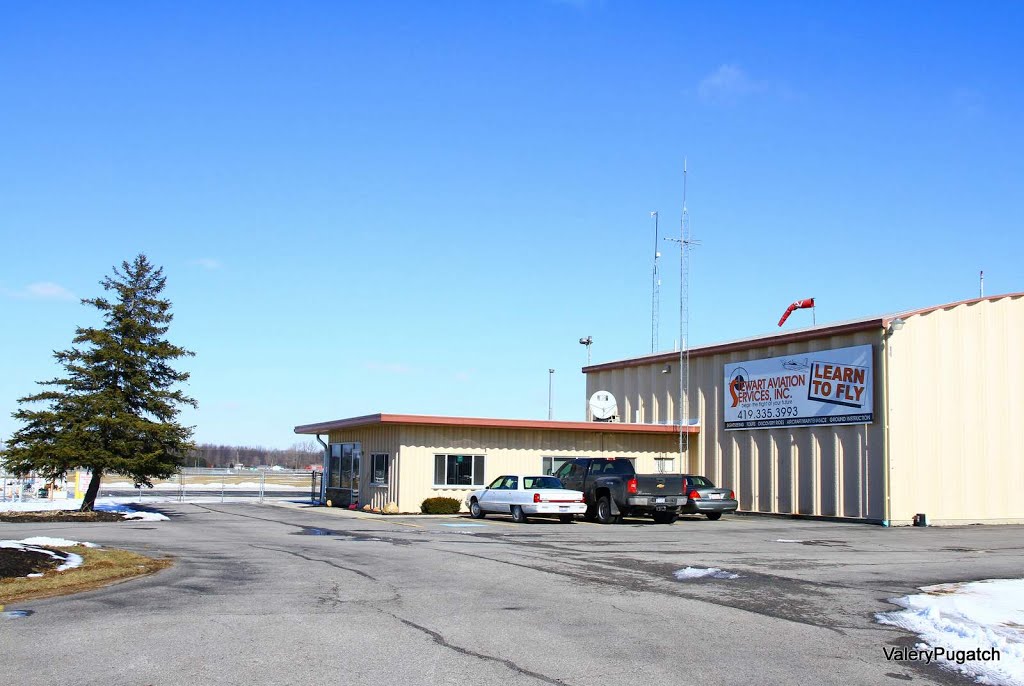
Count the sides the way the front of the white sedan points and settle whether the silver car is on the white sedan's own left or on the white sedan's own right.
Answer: on the white sedan's own right

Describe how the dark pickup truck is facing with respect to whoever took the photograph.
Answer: facing away from the viewer and to the left of the viewer

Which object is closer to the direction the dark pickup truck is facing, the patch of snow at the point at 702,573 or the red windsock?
the red windsock

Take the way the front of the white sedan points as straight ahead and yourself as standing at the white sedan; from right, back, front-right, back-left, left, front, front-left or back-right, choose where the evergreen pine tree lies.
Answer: front-left

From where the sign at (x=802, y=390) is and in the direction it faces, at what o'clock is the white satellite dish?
The white satellite dish is roughly at 3 o'clock from the sign.

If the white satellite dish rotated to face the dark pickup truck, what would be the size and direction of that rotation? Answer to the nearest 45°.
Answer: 0° — it already faces it

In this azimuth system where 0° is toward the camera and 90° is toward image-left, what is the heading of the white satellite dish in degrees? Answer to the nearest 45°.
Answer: approximately 0°

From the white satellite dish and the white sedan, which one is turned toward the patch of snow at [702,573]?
the white satellite dish

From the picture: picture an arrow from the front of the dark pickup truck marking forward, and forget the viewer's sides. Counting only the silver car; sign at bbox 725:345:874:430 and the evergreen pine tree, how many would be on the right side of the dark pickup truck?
2

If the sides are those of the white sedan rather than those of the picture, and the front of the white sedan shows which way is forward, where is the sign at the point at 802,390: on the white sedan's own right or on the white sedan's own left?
on the white sedan's own right

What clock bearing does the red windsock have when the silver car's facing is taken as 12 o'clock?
The red windsock is roughly at 2 o'clock from the silver car.

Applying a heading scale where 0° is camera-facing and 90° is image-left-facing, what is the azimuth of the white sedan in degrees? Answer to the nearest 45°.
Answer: approximately 135°

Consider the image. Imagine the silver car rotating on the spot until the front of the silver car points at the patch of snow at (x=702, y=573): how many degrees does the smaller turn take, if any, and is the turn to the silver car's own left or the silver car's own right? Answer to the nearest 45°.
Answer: approximately 135° to the silver car's own left

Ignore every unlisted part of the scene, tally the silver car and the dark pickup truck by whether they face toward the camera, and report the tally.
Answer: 0
